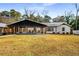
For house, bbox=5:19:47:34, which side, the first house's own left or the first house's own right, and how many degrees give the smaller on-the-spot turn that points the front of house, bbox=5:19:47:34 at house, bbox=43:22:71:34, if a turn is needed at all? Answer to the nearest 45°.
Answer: approximately 90° to the first house's own left

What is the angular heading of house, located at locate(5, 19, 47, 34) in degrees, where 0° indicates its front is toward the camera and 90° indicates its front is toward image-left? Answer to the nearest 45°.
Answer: approximately 0°
